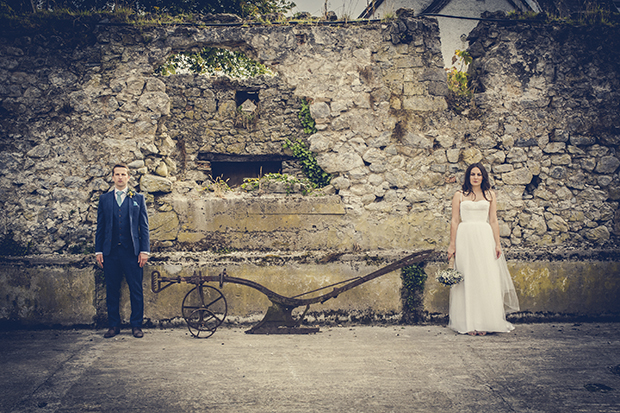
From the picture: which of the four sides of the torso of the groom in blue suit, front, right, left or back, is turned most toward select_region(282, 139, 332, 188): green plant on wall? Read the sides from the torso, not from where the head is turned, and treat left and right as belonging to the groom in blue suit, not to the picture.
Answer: left

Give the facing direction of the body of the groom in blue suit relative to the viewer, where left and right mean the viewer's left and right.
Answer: facing the viewer

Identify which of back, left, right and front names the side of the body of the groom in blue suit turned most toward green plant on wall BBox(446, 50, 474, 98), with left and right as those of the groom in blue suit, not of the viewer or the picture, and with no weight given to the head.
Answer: left

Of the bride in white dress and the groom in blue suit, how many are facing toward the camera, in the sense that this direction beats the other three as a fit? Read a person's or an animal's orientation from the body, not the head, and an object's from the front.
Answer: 2

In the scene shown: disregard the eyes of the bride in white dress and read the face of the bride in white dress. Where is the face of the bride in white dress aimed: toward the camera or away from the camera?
toward the camera

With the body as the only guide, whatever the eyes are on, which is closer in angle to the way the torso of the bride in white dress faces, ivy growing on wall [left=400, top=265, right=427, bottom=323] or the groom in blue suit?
the groom in blue suit

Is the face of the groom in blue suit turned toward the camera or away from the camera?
toward the camera
